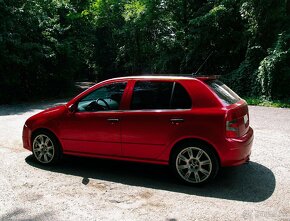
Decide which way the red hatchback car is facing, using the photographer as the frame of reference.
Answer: facing away from the viewer and to the left of the viewer
